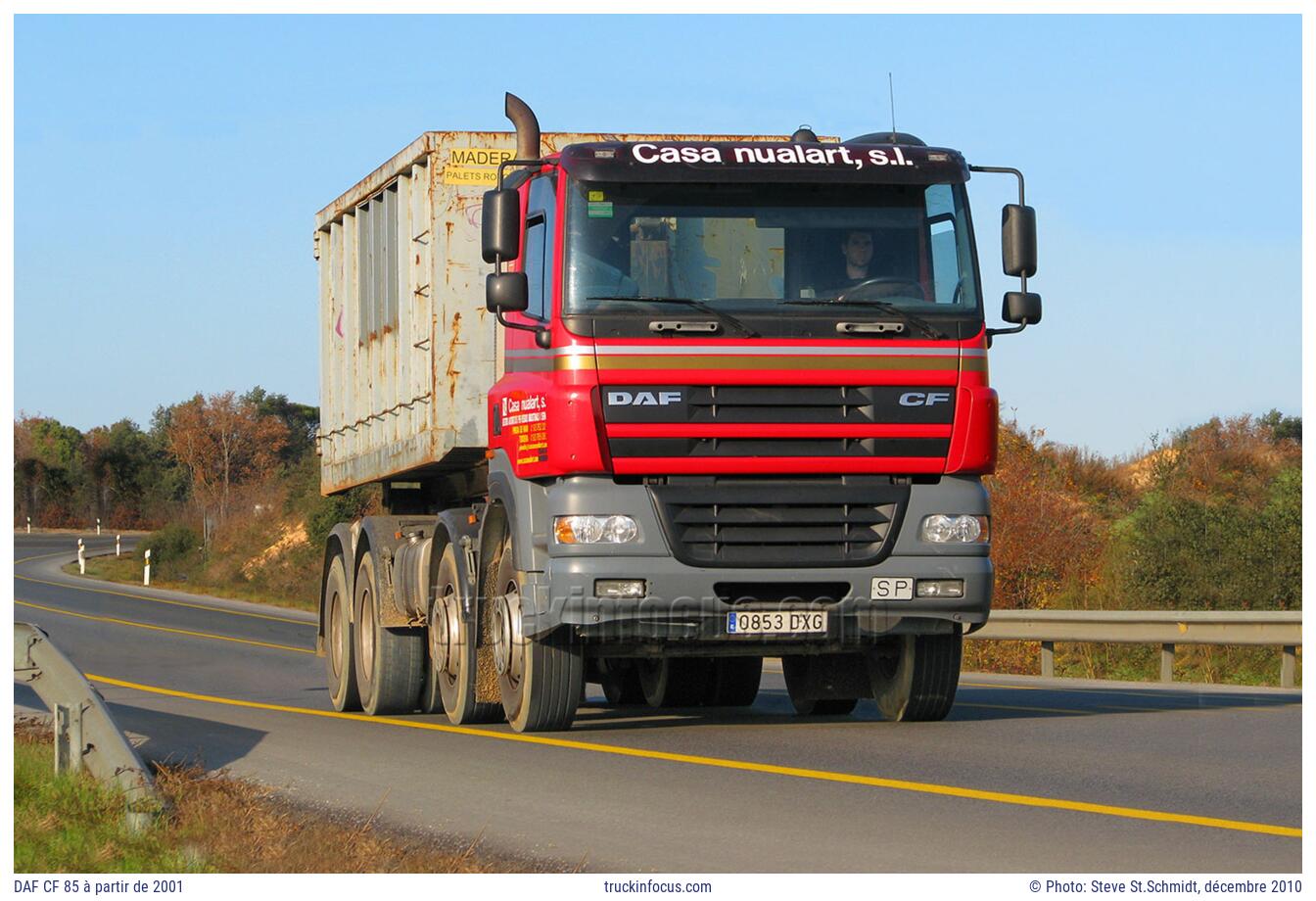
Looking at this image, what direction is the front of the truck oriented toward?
toward the camera

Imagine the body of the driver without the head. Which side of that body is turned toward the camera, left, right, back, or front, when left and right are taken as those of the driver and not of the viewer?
front

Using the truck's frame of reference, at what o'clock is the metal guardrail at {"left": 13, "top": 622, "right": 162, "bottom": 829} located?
The metal guardrail is roughly at 2 o'clock from the truck.

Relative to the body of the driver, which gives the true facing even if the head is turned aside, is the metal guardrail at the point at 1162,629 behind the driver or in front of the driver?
behind

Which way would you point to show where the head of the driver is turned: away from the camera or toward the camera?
toward the camera

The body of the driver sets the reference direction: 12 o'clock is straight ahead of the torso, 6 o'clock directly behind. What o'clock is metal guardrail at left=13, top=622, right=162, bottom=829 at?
The metal guardrail is roughly at 2 o'clock from the driver.
